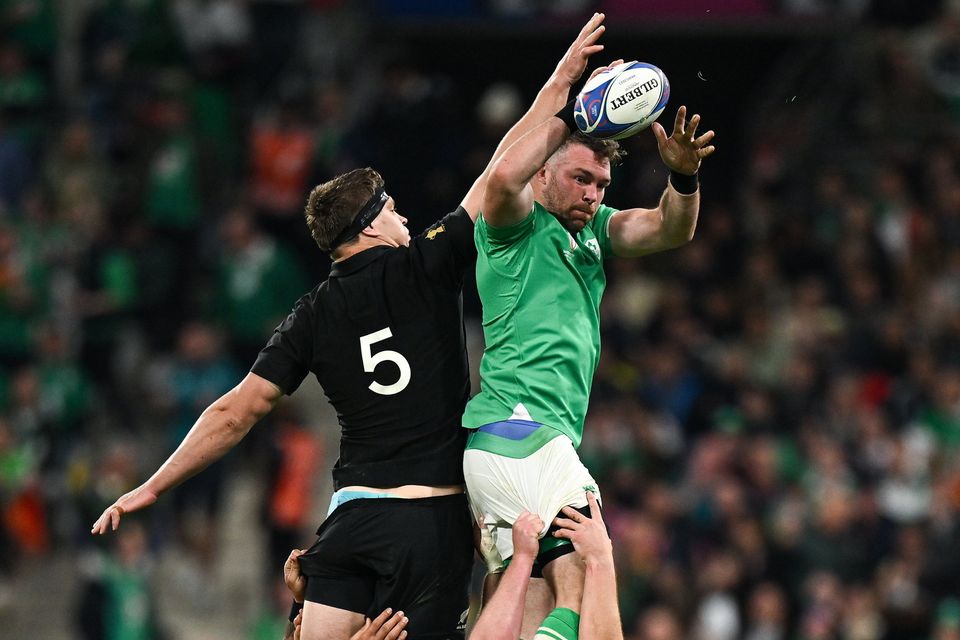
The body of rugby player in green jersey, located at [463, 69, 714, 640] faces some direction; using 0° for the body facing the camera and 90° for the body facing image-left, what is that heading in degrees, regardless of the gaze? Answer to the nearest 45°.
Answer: approximately 315°

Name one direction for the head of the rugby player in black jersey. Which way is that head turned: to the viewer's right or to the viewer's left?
to the viewer's right

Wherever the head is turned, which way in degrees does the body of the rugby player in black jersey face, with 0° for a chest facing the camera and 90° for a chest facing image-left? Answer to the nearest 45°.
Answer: approximately 180°

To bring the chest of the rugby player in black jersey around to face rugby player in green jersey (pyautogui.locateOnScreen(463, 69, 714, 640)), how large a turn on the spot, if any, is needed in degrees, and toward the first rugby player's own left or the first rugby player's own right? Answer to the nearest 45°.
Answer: approximately 90° to the first rugby player's own right

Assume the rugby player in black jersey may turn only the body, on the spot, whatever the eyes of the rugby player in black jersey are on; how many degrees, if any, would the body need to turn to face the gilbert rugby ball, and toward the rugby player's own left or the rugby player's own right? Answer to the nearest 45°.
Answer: approximately 90° to the rugby player's own right

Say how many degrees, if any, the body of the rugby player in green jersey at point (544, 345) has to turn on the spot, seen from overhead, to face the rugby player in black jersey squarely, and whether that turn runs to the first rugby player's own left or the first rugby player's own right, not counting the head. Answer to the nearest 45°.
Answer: approximately 135° to the first rugby player's own right

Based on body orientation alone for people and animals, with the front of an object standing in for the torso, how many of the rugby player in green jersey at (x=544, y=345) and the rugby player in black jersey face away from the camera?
1
